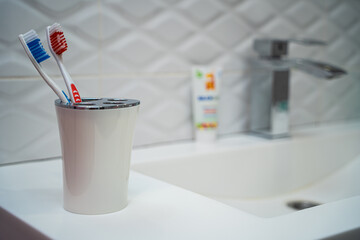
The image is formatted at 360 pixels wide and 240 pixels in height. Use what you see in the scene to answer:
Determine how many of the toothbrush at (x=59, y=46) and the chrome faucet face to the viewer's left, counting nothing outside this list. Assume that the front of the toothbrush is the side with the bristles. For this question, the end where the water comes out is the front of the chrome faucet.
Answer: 0

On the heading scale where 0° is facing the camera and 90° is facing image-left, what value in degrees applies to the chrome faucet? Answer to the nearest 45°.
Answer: approximately 315°
